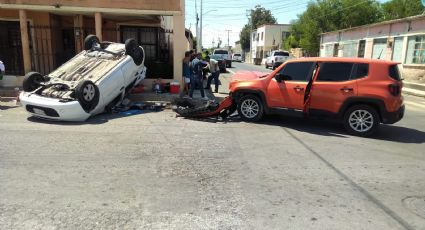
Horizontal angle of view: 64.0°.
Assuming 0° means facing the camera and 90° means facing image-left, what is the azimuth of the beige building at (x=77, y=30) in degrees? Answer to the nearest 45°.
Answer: approximately 0°

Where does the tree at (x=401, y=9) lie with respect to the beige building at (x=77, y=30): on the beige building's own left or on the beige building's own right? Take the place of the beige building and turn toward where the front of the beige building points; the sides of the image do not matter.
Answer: on the beige building's own left

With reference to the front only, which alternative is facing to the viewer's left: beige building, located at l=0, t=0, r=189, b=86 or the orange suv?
the orange suv

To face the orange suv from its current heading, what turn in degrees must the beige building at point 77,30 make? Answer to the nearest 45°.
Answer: approximately 45° to its left

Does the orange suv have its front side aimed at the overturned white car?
yes

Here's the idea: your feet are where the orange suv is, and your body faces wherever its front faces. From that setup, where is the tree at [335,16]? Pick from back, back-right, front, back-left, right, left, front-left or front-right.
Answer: right

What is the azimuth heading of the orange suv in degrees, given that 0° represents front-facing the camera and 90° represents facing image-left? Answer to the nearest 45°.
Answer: approximately 90°

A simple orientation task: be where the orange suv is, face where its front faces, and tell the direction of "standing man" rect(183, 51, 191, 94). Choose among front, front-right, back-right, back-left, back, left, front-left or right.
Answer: front-right

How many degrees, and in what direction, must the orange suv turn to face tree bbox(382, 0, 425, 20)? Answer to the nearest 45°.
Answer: approximately 90° to its right

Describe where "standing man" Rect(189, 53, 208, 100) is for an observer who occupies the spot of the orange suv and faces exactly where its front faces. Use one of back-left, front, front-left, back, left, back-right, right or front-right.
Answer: front-right

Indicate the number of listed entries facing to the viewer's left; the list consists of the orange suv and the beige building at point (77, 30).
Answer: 1

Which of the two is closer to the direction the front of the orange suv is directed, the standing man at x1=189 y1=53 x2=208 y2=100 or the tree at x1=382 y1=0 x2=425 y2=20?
the standing man

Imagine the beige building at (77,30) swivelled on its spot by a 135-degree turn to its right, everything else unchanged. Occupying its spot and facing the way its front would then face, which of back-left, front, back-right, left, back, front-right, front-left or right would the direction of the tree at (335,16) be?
right
